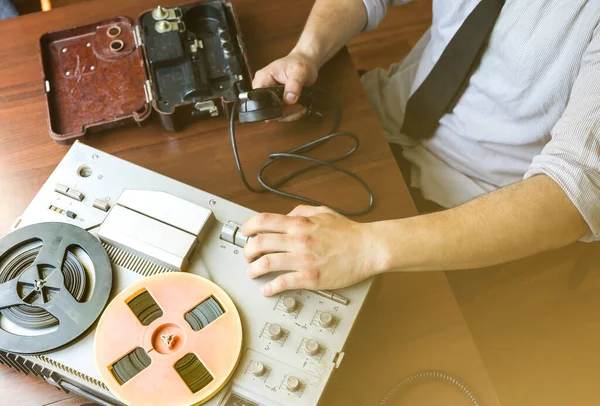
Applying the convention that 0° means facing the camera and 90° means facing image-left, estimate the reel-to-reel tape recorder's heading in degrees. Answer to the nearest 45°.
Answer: approximately 225°
